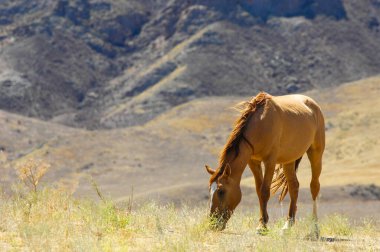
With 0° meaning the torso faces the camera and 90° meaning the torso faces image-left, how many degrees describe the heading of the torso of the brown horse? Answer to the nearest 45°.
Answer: approximately 45°
